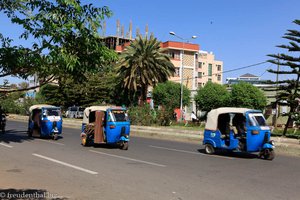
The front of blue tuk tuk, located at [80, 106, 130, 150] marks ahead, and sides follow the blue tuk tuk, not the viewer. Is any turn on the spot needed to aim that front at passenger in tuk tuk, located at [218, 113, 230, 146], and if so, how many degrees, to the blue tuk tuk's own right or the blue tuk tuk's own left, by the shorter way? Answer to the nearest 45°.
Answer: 0° — it already faces them

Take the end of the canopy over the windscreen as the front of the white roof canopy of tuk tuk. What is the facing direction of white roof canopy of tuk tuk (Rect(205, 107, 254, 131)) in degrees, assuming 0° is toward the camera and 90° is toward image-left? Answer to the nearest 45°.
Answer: approximately 270°

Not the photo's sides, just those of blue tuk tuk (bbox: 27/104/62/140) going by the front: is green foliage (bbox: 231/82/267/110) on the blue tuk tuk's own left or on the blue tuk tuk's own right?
on the blue tuk tuk's own left

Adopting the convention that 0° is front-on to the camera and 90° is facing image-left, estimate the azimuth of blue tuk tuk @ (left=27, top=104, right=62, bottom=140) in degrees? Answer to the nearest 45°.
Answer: approximately 315°

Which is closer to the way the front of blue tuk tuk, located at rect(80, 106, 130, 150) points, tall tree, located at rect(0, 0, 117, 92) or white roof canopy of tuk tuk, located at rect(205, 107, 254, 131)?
the white roof canopy of tuk tuk

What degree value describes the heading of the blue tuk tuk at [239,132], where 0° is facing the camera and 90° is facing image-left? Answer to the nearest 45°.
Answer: approximately 315°

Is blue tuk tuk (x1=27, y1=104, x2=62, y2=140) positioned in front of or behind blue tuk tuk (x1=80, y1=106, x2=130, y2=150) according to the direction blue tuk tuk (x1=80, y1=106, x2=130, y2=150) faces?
behind
